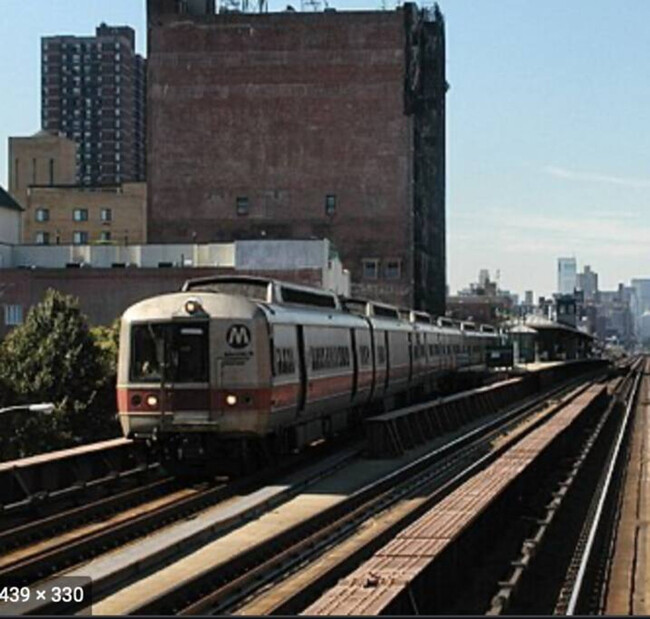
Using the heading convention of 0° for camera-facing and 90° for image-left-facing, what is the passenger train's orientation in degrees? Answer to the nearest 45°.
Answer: approximately 45°

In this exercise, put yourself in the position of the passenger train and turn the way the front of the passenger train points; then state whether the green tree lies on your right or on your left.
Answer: on your right
